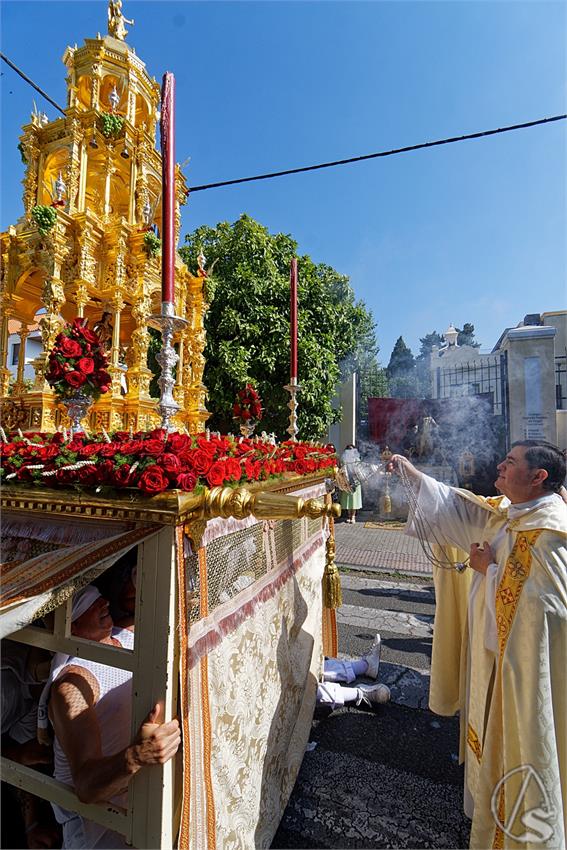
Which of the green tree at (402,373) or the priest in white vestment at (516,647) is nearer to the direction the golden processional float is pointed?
the priest in white vestment

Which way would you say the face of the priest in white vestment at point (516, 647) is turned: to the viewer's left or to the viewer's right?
to the viewer's left

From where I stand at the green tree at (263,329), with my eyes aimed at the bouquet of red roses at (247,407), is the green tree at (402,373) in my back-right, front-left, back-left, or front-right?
back-left

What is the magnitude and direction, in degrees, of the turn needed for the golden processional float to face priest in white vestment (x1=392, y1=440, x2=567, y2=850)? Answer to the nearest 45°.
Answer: approximately 45° to its left

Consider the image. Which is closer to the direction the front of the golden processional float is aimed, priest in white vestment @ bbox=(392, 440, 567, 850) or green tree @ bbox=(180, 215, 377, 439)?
the priest in white vestment

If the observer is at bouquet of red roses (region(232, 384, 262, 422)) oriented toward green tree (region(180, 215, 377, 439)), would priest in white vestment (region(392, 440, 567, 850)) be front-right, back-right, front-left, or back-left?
back-right

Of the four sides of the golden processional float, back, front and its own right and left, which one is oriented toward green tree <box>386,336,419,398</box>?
left

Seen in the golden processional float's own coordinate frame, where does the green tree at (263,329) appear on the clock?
The green tree is roughly at 8 o'clock from the golden processional float.

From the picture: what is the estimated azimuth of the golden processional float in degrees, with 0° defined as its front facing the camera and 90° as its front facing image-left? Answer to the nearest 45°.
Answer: approximately 315°
